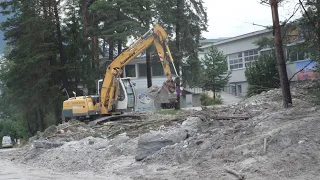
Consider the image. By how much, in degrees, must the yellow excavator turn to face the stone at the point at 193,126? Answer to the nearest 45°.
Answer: approximately 90° to its right

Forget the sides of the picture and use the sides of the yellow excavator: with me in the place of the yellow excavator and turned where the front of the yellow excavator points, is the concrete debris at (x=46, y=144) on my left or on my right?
on my right

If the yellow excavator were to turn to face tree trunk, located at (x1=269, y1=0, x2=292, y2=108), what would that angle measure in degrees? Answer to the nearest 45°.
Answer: approximately 45° to its right

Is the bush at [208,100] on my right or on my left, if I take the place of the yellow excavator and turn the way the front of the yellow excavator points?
on my left

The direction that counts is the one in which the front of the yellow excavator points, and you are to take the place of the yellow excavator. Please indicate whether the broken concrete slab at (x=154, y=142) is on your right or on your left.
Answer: on your right

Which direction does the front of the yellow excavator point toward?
to the viewer's right
